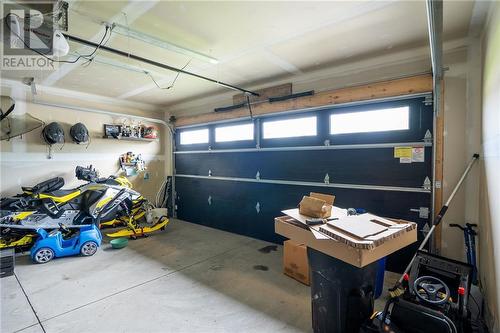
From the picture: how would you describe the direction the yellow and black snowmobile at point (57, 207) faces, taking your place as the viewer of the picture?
facing to the right of the viewer

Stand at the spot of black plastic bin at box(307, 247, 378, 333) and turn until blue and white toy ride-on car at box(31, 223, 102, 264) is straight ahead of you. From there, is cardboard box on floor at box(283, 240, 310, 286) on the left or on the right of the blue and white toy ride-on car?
right

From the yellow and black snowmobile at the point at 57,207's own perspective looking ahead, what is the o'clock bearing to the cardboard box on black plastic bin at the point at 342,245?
The cardboard box on black plastic bin is roughly at 2 o'clock from the yellow and black snowmobile.

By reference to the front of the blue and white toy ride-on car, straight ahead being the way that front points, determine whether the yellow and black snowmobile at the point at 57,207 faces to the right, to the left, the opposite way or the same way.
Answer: the opposite way

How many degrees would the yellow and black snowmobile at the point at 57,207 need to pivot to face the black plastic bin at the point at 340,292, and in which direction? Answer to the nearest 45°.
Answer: approximately 45° to its right

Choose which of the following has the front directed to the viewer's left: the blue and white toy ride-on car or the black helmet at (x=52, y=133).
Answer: the blue and white toy ride-on car

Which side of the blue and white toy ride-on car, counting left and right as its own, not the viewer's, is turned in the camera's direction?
left
